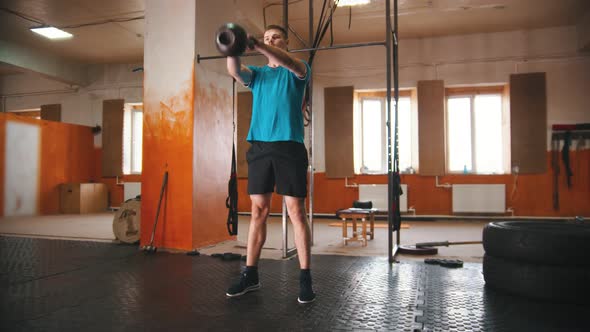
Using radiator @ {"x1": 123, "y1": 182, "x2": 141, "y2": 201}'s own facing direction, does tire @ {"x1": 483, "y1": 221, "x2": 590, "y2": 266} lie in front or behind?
in front

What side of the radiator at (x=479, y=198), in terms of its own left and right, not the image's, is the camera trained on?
front

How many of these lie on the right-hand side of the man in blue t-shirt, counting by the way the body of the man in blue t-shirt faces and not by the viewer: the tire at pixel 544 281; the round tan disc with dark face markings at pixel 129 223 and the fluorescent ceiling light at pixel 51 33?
2

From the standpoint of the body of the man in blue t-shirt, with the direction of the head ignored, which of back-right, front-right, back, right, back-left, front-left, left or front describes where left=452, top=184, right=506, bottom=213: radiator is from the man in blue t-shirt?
back

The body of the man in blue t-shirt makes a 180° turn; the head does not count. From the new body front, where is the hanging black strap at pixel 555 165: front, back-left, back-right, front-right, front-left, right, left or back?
front

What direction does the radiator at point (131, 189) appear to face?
toward the camera

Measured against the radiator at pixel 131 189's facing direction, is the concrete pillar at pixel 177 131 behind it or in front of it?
in front

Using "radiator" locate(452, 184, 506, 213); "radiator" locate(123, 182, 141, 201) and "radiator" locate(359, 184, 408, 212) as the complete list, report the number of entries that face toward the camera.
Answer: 3

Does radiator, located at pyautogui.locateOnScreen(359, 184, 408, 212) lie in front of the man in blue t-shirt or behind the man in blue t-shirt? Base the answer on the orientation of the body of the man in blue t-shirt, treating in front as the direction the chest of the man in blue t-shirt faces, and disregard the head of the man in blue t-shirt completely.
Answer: behind

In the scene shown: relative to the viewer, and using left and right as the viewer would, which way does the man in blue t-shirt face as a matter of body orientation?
facing the viewer and to the left of the viewer

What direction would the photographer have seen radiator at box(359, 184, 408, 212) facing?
facing the viewer

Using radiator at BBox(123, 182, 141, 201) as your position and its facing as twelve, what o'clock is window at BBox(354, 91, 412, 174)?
The window is roughly at 10 o'clock from the radiator.

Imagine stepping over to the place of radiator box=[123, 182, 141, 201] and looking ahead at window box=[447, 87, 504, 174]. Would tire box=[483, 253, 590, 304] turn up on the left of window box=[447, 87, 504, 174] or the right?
right

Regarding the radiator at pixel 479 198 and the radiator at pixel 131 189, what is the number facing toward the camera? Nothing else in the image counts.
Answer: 2

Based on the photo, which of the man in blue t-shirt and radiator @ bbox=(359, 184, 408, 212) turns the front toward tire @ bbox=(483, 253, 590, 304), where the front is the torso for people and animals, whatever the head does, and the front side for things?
the radiator
